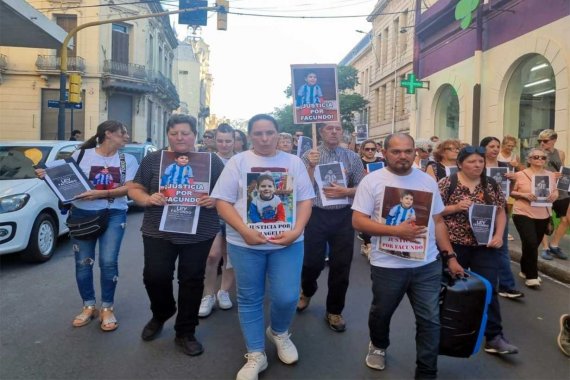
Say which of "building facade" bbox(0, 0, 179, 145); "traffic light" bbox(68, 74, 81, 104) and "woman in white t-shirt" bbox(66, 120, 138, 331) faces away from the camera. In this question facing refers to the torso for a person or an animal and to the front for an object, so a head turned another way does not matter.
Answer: the traffic light

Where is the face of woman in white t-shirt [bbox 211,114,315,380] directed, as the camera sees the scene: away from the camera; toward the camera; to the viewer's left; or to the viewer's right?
toward the camera

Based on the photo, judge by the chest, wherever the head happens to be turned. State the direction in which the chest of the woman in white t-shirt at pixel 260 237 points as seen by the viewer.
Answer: toward the camera

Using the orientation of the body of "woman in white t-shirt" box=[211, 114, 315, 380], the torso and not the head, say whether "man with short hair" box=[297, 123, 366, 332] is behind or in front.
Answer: behind

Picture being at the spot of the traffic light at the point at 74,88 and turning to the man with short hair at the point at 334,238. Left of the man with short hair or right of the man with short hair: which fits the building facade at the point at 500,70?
left

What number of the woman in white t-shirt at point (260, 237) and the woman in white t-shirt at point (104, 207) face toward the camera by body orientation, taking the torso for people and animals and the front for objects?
2

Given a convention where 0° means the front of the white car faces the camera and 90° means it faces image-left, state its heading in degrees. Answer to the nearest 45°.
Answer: approximately 45°

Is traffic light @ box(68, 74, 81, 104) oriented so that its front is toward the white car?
no

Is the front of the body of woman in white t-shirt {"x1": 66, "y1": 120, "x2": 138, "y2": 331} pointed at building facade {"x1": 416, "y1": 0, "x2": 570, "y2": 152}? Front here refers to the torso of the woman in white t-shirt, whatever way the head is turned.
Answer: no

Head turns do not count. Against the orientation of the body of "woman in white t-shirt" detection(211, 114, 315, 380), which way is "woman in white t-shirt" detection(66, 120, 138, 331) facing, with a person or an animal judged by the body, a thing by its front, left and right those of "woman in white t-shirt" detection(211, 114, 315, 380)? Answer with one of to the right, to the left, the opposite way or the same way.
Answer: the same way

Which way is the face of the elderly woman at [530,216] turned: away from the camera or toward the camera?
toward the camera

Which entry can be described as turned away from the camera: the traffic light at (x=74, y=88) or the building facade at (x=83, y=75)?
the traffic light

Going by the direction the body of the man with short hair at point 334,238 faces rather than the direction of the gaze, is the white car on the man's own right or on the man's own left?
on the man's own right

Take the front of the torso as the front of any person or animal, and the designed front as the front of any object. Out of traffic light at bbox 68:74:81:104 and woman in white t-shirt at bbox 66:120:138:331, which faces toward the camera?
the woman in white t-shirt

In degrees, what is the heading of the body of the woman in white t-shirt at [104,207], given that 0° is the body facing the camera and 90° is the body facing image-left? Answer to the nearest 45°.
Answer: approximately 0°

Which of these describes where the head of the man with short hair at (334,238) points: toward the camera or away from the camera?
toward the camera
